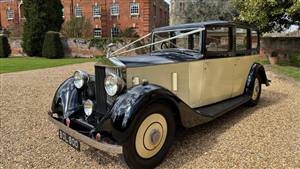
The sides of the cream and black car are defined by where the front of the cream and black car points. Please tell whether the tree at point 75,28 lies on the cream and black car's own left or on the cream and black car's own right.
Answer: on the cream and black car's own right

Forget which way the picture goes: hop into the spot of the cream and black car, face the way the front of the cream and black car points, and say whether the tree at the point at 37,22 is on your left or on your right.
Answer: on your right

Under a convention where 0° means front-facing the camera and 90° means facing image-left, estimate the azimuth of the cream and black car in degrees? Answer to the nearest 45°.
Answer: approximately 45°

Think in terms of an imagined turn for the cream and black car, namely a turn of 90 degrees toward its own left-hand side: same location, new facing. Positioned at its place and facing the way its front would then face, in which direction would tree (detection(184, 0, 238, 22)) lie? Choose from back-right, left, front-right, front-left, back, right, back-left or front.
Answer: back-left
